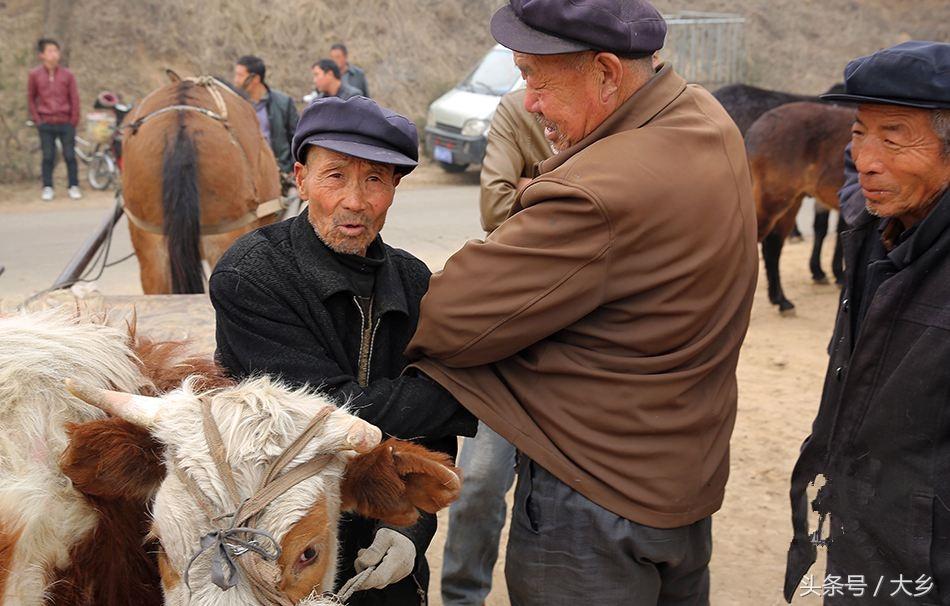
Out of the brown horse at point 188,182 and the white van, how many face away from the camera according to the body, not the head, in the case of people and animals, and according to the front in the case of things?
1

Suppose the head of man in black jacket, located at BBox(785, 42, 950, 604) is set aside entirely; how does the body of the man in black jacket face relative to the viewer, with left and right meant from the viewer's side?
facing the viewer and to the left of the viewer

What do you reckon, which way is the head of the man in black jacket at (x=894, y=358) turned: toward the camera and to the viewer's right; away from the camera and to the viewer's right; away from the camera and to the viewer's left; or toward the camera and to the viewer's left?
toward the camera and to the viewer's left

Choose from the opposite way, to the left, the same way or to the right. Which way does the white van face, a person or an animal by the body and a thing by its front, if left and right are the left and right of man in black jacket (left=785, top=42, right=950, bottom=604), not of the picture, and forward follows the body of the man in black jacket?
the same way

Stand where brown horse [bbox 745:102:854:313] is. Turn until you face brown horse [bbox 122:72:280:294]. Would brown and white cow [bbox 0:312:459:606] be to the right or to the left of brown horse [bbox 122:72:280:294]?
left

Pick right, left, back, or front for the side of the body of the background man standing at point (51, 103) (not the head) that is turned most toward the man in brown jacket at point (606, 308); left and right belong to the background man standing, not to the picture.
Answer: front

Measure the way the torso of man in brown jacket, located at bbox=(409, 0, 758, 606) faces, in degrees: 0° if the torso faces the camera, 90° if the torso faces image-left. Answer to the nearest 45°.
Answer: approximately 135°

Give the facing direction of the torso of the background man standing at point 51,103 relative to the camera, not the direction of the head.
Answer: toward the camera

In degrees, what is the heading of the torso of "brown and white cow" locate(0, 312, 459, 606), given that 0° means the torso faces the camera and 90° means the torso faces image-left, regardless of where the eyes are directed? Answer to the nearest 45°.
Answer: approximately 315°

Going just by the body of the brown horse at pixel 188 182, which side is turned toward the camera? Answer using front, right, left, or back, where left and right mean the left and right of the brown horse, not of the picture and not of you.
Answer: back

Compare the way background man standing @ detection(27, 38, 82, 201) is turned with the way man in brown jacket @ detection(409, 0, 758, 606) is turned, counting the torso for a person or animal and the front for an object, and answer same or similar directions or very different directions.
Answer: very different directions

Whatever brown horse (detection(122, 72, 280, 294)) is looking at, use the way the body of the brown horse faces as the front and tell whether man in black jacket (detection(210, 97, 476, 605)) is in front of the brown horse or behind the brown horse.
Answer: behind

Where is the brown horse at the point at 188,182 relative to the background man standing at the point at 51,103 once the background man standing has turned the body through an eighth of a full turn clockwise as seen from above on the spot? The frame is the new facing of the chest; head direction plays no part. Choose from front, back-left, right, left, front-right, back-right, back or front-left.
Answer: front-left

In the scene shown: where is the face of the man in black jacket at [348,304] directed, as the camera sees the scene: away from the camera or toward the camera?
toward the camera

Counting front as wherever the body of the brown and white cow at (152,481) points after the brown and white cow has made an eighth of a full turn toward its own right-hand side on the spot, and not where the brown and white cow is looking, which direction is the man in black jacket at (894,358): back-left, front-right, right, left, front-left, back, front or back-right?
left

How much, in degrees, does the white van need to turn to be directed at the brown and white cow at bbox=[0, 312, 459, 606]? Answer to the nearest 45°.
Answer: approximately 45° to its left

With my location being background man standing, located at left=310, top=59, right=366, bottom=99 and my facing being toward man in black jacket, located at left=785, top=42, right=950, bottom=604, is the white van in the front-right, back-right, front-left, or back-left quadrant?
back-left

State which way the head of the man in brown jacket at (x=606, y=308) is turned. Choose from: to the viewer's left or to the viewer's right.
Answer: to the viewer's left
